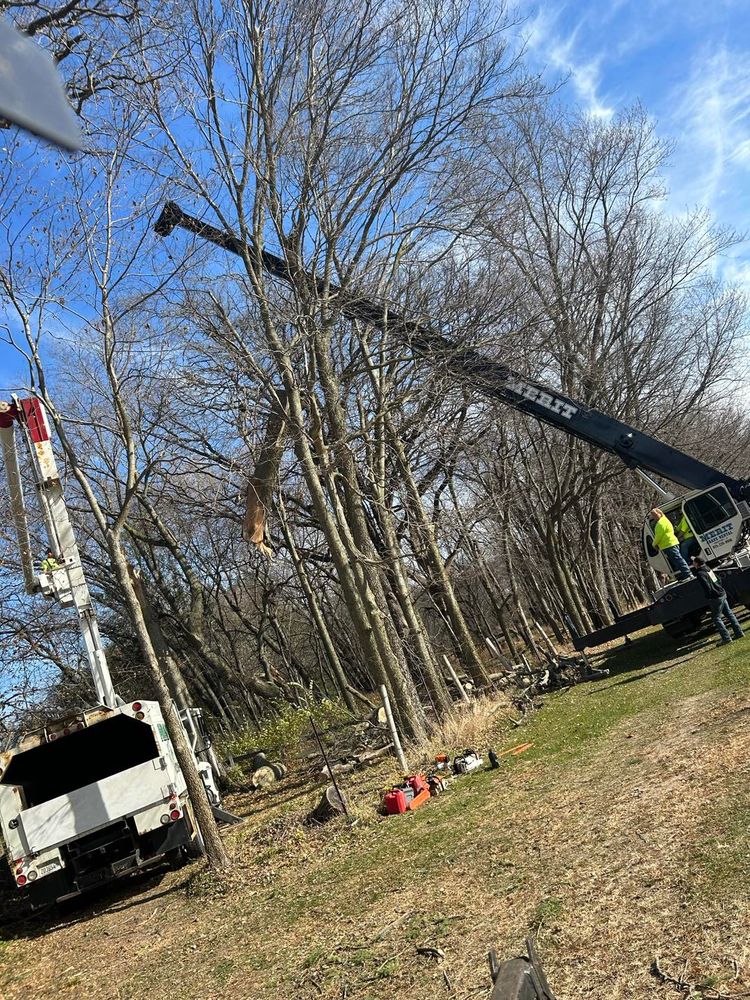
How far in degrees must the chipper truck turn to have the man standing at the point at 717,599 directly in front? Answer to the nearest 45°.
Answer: approximately 90° to its right

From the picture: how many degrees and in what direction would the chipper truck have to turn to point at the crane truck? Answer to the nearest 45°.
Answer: approximately 90° to its right

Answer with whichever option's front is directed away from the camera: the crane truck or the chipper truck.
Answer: the chipper truck

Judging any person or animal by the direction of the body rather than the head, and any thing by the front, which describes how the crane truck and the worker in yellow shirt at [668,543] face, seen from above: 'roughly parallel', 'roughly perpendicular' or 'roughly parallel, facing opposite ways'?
roughly parallel

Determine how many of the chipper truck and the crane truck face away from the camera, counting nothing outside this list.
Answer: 1

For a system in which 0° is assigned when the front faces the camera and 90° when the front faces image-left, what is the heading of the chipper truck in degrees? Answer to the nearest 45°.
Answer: approximately 180°

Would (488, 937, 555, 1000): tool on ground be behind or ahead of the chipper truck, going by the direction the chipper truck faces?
behind
